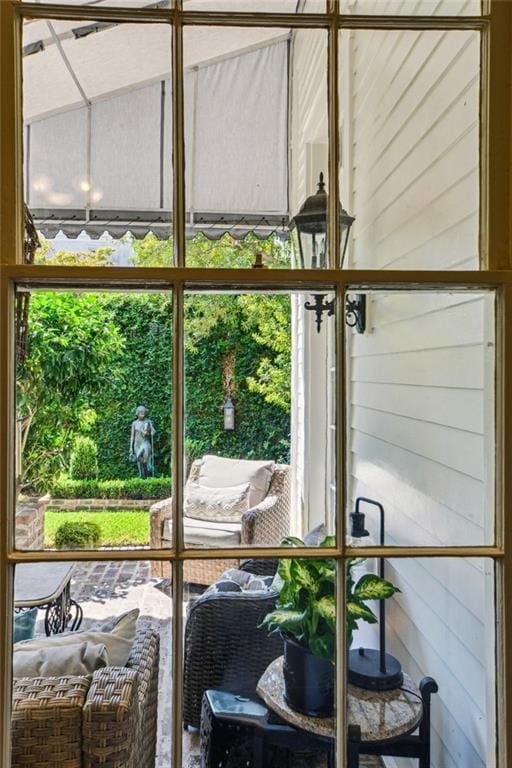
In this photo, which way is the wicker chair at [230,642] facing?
to the viewer's left

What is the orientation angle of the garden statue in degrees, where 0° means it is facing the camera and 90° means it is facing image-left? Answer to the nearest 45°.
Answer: approximately 0°

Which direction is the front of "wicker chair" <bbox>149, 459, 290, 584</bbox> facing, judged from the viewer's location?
facing the viewer and to the left of the viewer

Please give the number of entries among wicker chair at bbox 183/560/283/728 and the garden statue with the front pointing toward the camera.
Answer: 1
